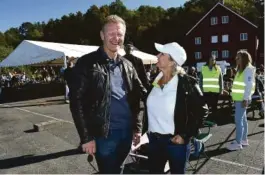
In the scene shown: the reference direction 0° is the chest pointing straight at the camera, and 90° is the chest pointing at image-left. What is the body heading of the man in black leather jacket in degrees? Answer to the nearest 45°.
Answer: approximately 315°

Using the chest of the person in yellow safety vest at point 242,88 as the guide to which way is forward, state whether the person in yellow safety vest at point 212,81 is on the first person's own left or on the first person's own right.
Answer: on the first person's own right

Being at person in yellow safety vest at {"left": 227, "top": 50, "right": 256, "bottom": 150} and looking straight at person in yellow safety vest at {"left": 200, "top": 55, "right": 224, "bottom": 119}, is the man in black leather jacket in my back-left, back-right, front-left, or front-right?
back-left

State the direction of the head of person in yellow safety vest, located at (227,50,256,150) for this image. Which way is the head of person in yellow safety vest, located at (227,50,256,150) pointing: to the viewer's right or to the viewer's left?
to the viewer's left

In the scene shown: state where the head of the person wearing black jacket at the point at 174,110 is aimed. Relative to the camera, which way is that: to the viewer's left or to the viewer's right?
to the viewer's left

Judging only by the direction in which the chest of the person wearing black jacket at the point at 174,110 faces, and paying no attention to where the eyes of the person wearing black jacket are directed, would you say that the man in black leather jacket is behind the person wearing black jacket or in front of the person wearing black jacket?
in front

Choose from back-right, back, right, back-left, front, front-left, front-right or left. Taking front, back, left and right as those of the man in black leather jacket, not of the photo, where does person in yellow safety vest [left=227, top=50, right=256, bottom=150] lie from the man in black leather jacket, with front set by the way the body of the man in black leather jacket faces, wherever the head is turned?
left

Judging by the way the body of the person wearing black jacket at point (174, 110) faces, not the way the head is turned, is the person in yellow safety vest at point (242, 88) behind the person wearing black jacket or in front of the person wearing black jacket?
behind
